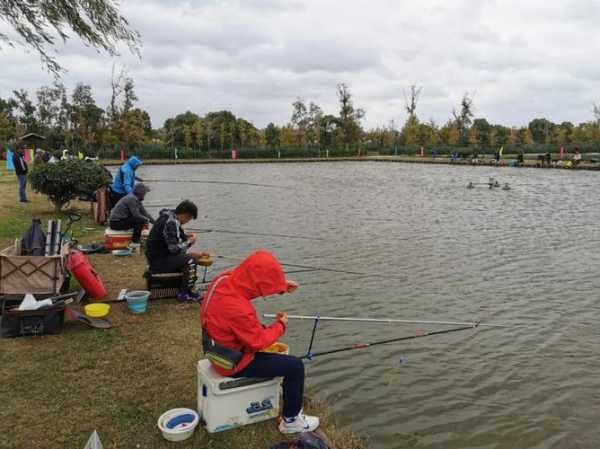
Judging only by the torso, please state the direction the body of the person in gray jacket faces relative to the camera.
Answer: to the viewer's right

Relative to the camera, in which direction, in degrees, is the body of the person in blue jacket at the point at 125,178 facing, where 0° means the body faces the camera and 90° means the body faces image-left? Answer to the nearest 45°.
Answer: approximately 270°

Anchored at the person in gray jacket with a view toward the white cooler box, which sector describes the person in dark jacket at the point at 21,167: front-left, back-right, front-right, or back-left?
back-right

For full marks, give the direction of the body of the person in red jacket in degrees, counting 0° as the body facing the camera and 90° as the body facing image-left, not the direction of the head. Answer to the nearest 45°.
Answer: approximately 270°

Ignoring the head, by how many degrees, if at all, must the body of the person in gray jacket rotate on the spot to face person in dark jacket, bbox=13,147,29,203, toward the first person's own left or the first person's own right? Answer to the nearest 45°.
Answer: approximately 135° to the first person's own left

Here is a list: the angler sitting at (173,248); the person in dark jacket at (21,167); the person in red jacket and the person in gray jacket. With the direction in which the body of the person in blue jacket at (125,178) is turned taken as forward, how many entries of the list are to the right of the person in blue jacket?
3

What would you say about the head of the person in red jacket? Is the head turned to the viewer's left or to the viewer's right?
to the viewer's right

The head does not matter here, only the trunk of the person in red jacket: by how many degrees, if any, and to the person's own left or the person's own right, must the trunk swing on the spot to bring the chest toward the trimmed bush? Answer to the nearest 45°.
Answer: approximately 135° to the person's own left

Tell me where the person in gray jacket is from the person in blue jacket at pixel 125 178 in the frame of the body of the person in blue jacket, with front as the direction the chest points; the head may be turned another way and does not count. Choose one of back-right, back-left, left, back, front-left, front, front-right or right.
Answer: right

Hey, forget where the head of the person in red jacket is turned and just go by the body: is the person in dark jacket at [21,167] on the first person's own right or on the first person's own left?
on the first person's own left

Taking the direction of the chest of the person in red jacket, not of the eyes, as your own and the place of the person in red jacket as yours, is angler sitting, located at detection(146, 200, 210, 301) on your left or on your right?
on your left

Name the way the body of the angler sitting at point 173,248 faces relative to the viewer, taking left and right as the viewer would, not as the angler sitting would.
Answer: facing to the right of the viewer
